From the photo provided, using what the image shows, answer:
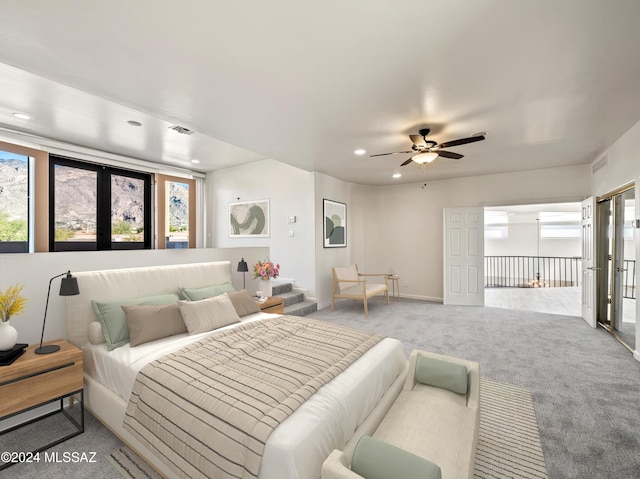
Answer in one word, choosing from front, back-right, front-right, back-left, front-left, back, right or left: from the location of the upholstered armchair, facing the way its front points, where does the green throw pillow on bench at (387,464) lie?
front-right

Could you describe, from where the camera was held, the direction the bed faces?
facing the viewer and to the right of the viewer

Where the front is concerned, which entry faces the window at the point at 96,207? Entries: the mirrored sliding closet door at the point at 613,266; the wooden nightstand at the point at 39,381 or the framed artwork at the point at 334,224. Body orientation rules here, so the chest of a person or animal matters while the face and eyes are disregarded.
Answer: the mirrored sliding closet door

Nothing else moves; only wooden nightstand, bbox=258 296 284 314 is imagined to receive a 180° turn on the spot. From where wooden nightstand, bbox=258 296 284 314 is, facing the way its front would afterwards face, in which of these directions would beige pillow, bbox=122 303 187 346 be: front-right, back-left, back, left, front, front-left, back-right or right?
left

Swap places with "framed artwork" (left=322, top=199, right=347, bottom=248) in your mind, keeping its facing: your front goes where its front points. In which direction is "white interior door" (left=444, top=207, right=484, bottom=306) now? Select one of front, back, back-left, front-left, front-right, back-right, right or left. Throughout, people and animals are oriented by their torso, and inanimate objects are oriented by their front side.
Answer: front-left

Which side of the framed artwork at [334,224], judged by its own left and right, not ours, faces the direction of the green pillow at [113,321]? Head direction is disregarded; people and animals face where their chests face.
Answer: right

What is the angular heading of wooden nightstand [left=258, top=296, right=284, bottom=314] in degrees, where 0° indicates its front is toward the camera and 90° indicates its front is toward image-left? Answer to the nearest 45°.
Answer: approximately 315°

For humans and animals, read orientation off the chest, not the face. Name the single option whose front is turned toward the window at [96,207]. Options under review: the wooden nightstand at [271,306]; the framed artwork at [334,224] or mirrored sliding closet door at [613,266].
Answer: the mirrored sliding closet door
